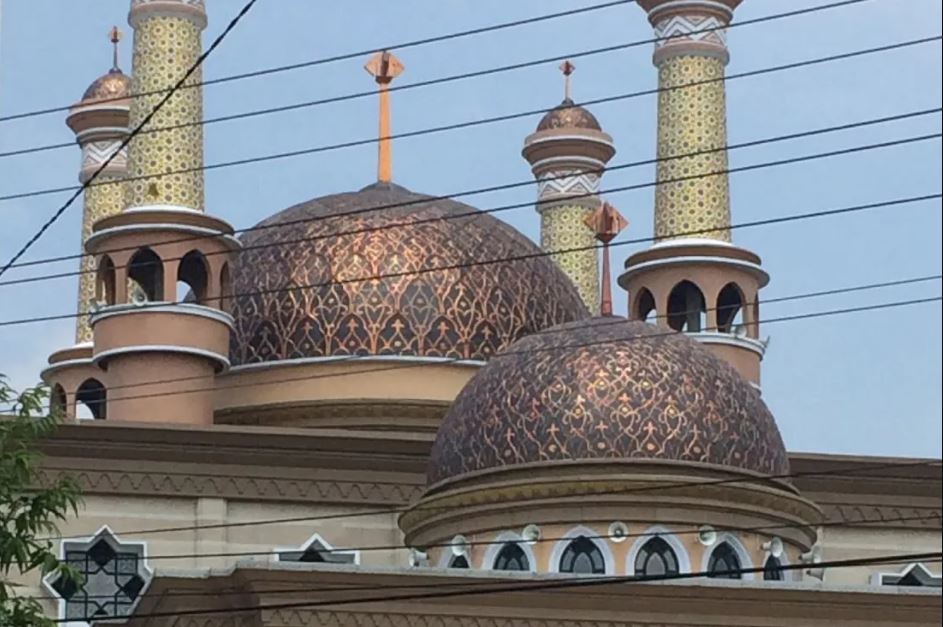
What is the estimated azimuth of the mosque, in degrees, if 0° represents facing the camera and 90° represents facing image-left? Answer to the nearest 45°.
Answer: approximately 0°
